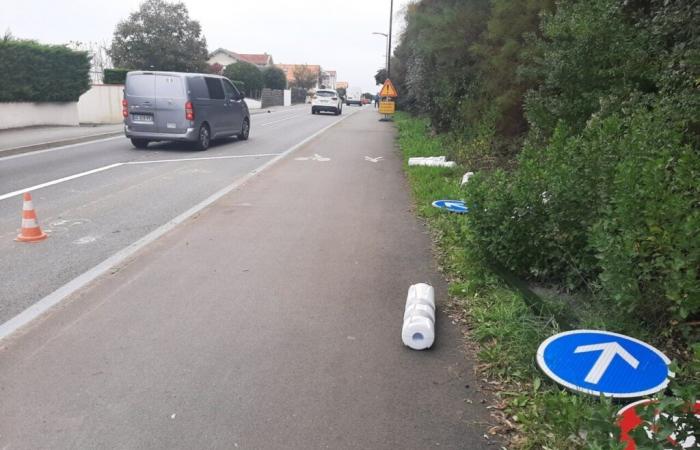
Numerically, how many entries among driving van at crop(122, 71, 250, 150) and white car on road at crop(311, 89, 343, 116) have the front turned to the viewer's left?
0

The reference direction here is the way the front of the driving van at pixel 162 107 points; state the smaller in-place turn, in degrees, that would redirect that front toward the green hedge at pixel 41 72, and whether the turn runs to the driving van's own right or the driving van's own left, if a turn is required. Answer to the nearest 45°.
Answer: approximately 90° to the driving van's own left

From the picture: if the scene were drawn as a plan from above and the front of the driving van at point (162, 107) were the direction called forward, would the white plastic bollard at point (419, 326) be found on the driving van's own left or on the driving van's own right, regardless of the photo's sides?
on the driving van's own right

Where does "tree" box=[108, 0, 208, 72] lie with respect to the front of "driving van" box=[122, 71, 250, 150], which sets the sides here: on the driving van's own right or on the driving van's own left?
on the driving van's own left

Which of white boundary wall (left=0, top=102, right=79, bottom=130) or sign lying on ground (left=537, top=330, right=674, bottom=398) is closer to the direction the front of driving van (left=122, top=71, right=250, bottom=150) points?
the white boundary wall

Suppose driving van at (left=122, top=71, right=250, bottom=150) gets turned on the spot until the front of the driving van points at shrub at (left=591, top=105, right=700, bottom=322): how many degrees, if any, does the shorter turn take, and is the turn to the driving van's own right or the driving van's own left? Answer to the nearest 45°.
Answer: approximately 135° to the driving van's own right

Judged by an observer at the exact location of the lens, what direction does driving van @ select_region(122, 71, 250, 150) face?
facing away from the viewer and to the right of the viewer

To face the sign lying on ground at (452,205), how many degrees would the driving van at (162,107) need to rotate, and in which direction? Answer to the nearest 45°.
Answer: approximately 90° to its right

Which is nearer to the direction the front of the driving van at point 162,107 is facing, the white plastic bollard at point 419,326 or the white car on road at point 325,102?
the white car on road
